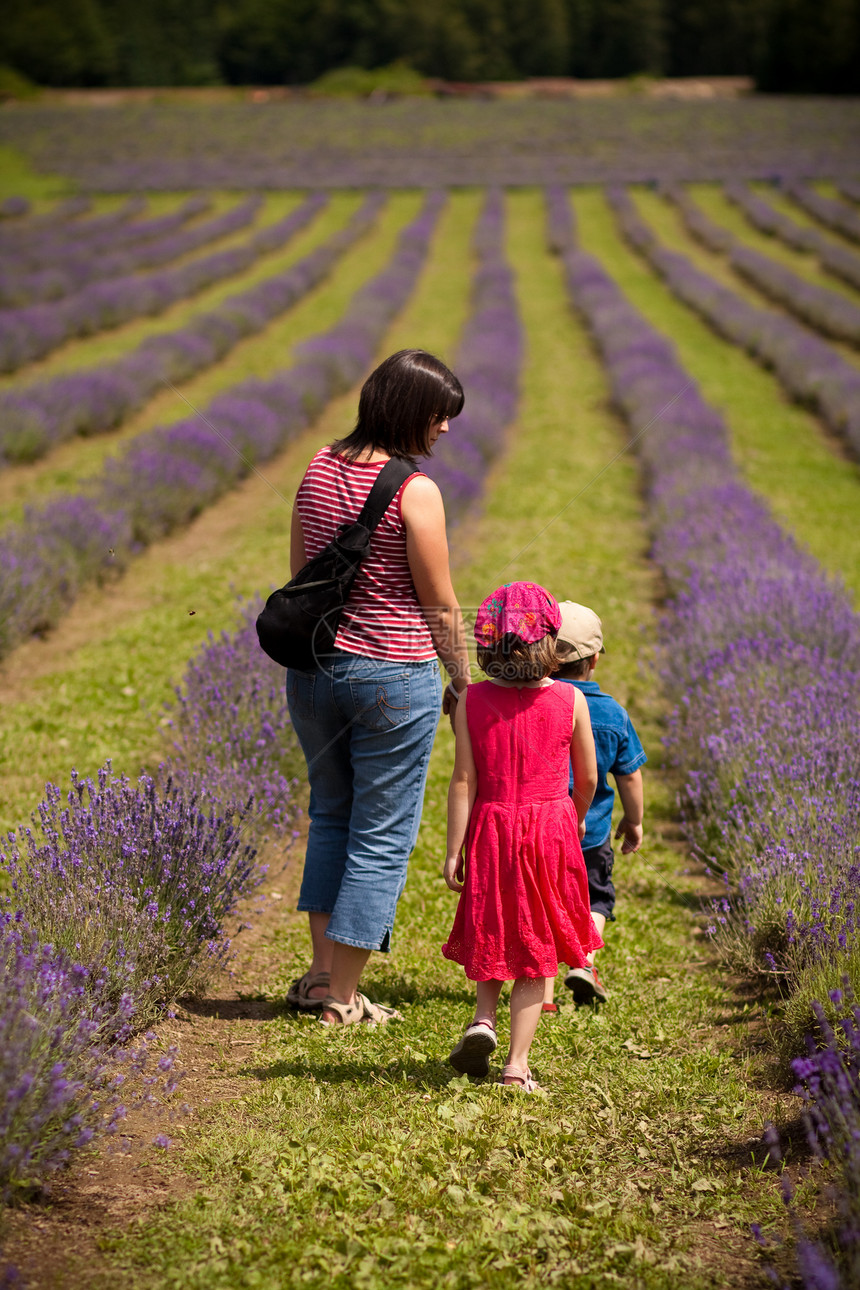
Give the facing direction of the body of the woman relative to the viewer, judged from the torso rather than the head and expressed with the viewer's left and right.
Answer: facing away from the viewer and to the right of the viewer

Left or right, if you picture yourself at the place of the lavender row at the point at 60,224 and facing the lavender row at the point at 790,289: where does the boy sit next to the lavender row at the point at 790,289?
right

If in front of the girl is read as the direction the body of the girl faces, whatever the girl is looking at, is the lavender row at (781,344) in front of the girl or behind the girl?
in front

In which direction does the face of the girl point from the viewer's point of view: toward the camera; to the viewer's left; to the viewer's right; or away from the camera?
away from the camera

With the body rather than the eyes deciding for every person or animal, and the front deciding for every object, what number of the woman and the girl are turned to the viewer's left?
0

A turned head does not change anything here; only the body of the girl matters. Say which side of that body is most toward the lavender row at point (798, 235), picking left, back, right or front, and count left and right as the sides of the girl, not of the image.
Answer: front

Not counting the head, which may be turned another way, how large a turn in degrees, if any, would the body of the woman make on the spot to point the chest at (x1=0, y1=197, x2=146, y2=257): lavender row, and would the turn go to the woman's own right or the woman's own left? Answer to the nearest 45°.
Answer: approximately 45° to the woman's own left

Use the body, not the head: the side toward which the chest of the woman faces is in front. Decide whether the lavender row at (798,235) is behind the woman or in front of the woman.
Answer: in front

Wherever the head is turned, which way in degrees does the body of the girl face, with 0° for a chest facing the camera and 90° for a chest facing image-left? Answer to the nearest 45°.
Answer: approximately 180°
